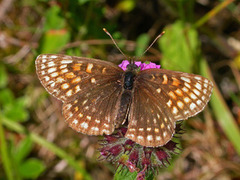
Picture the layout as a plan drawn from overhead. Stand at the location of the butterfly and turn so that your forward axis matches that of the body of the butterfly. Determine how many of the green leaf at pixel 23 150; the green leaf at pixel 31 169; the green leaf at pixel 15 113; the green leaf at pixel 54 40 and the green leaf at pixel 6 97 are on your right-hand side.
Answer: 0

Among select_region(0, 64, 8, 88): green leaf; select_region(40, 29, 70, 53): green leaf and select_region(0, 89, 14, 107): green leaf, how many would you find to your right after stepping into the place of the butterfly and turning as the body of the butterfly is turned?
0

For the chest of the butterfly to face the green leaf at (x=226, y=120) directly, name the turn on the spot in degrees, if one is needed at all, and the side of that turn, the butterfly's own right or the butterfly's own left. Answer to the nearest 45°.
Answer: approximately 45° to the butterfly's own right

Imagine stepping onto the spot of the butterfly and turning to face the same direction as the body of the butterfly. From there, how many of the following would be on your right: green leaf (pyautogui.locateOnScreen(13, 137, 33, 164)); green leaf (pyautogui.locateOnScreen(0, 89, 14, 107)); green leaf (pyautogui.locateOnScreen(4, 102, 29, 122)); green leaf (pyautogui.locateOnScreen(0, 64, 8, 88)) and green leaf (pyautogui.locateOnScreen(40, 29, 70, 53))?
0

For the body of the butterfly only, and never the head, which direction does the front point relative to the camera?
away from the camera

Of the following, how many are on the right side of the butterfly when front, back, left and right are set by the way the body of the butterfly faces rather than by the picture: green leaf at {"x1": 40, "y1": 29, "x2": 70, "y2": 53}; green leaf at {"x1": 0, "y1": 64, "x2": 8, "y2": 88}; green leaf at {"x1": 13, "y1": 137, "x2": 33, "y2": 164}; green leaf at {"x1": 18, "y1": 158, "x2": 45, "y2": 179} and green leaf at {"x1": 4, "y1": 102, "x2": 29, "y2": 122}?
0

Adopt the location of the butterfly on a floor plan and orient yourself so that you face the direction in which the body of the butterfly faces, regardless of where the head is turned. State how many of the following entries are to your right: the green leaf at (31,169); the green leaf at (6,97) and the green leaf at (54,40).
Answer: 0
